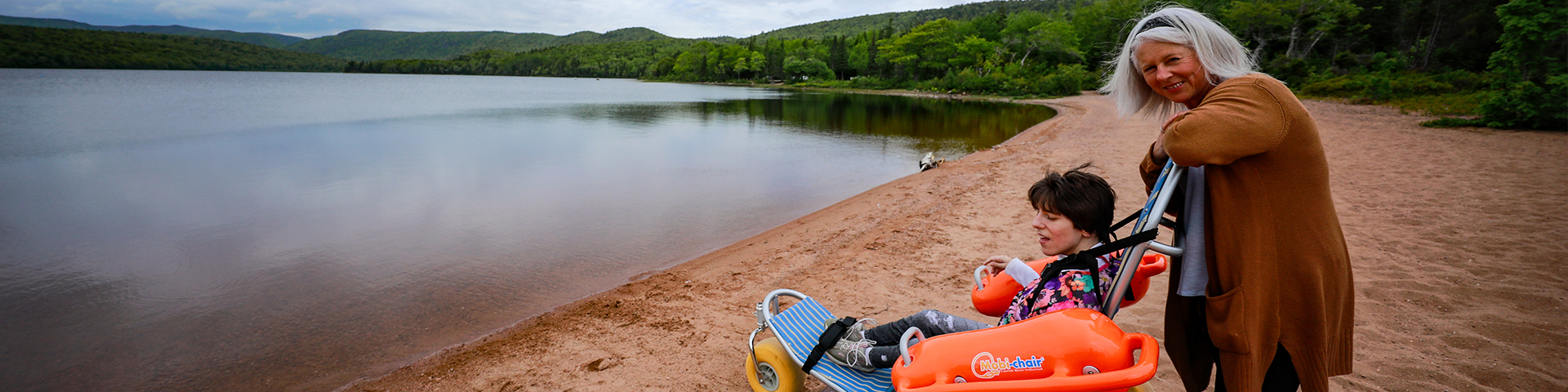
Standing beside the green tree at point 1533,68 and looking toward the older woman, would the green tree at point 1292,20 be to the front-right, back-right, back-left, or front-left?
back-right

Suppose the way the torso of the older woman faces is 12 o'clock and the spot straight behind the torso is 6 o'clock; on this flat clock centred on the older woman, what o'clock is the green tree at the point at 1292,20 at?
The green tree is roughly at 3 o'clock from the older woman.

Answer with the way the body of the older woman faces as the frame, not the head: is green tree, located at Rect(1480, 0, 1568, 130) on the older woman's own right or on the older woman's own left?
on the older woman's own right

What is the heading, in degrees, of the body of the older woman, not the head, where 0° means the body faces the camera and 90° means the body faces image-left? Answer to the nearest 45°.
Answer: approximately 90°
